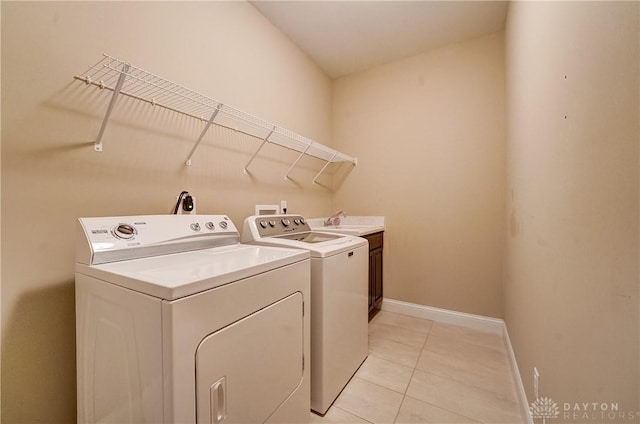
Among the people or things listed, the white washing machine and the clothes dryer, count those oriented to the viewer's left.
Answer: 0

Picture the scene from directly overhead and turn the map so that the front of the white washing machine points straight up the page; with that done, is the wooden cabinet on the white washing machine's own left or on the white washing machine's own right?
on the white washing machine's own left

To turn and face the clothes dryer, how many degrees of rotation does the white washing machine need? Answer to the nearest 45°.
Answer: approximately 90° to its right

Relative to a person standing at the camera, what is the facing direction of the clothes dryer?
facing the viewer and to the right of the viewer

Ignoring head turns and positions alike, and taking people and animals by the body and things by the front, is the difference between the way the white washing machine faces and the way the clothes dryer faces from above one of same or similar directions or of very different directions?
same or similar directions
